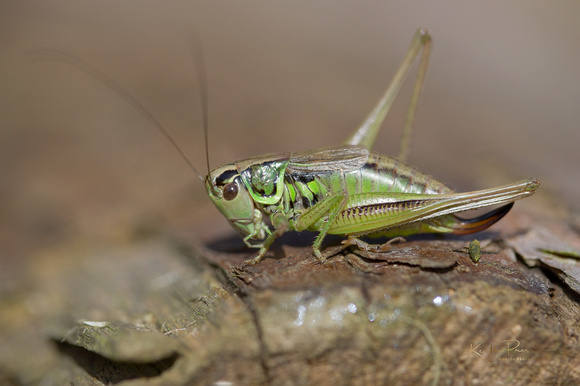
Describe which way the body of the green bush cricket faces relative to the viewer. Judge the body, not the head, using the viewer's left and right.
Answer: facing to the left of the viewer
